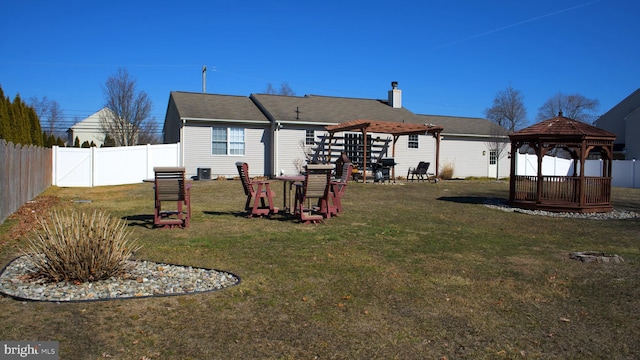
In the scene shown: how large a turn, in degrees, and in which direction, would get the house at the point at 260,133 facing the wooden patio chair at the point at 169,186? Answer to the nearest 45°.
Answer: approximately 180°

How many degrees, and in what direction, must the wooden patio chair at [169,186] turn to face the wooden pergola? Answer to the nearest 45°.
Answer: approximately 45° to its right

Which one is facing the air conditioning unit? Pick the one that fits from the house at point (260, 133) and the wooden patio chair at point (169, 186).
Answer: the wooden patio chair

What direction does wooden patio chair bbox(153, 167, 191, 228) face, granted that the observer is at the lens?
facing away from the viewer

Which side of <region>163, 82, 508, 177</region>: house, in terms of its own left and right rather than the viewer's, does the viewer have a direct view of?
back

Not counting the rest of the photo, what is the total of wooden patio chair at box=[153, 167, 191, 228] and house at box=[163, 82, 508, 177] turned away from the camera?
2
